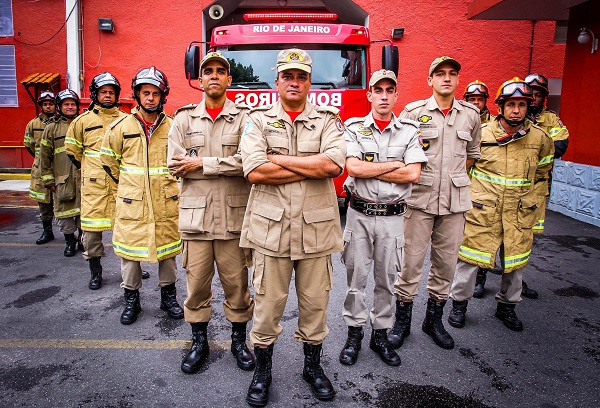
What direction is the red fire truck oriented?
toward the camera

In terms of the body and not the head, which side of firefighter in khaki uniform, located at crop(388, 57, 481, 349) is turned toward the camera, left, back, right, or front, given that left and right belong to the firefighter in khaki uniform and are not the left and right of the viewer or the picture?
front

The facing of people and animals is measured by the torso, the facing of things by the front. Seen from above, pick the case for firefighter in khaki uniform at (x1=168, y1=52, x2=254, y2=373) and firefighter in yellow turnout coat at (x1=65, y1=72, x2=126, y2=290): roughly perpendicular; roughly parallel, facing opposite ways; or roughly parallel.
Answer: roughly parallel

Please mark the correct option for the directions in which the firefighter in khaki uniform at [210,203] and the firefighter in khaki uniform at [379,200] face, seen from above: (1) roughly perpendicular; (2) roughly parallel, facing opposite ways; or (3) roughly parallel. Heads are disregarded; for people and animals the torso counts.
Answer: roughly parallel

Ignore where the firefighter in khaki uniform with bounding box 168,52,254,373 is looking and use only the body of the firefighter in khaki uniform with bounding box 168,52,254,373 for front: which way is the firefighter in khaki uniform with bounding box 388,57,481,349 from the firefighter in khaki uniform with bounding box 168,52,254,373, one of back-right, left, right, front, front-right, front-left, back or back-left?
left

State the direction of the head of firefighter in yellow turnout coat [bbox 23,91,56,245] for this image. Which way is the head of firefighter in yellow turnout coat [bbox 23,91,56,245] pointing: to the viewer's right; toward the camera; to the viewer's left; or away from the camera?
toward the camera

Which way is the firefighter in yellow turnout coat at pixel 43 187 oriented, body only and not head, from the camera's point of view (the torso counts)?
toward the camera

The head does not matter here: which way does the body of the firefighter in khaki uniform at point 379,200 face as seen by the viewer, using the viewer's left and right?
facing the viewer

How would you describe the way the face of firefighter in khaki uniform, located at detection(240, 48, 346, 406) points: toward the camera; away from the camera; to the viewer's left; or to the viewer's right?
toward the camera

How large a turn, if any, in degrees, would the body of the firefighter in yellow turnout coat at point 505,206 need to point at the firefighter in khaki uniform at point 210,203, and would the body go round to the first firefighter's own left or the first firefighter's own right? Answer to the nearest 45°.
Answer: approximately 45° to the first firefighter's own right

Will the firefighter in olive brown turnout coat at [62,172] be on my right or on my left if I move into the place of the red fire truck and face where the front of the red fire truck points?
on my right

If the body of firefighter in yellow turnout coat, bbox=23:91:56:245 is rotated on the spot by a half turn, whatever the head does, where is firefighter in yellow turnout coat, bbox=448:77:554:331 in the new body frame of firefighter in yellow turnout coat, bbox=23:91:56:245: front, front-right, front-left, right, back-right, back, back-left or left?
back-right
